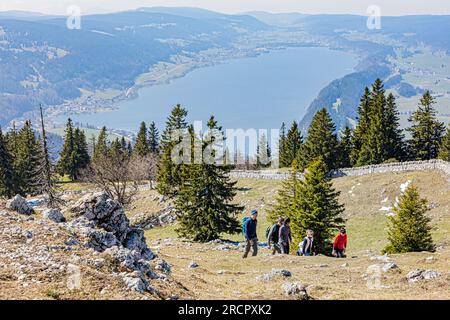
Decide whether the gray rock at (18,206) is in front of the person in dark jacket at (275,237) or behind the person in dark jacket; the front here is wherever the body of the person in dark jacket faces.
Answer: behind

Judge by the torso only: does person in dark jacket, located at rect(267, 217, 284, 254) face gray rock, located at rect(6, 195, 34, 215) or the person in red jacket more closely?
the person in red jacket
